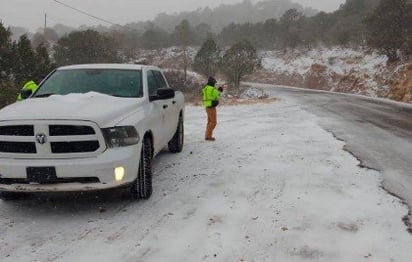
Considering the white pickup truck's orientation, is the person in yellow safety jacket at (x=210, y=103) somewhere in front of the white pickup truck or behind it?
behind

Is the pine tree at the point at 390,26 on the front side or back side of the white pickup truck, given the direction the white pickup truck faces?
on the back side

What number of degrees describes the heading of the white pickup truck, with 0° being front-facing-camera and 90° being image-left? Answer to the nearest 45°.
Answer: approximately 45°

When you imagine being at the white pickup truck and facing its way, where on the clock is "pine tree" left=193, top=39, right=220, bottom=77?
The pine tree is roughly at 5 o'clock from the white pickup truck.
